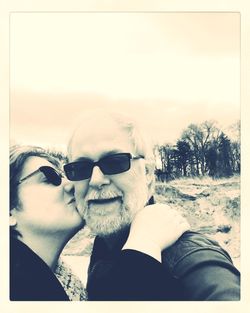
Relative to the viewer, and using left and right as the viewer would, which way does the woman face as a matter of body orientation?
facing to the right of the viewer

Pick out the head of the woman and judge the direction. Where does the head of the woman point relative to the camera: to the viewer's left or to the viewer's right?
to the viewer's right
